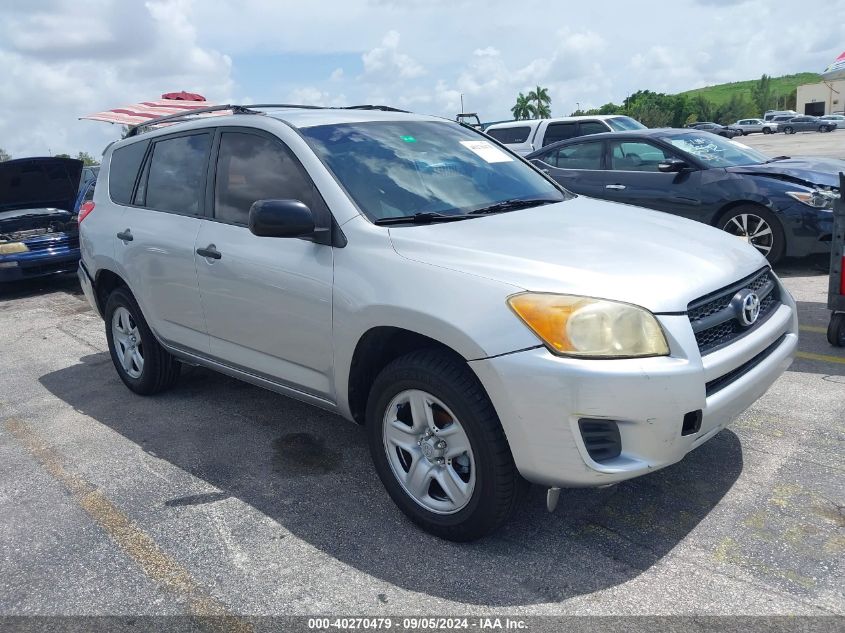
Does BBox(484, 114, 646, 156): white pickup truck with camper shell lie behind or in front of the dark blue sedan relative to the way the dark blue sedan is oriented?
behind

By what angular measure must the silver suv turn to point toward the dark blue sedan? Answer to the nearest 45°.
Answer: approximately 90° to its left

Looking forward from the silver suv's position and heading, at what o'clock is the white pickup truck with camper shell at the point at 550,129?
The white pickup truck with camper shell is roughly at 8 o'clock from the silver suv.

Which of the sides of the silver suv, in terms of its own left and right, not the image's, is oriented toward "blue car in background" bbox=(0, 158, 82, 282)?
back

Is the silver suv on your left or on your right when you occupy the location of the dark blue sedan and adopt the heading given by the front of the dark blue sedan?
on your right
